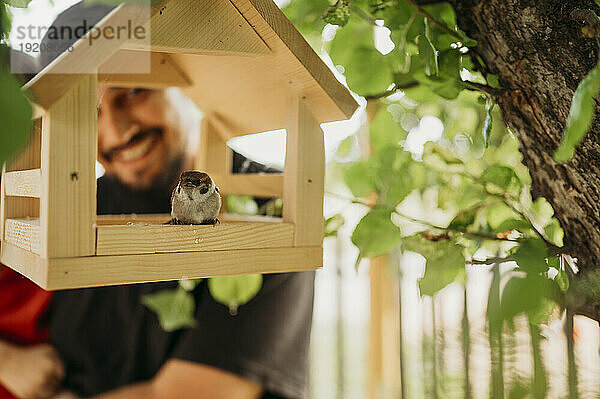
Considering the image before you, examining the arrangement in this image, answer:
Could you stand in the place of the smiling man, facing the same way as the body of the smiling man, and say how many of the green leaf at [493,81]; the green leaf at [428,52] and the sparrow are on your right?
0

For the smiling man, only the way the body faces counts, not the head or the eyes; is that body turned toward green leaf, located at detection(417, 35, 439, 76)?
no

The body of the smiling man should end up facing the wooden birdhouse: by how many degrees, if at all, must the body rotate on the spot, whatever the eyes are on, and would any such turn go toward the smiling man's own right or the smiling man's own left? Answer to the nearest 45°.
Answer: approximately 45° to the smiling man's own left

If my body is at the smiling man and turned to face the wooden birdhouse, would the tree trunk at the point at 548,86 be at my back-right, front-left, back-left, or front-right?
front-left

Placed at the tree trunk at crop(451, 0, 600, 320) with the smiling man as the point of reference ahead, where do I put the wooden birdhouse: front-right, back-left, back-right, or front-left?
front-left

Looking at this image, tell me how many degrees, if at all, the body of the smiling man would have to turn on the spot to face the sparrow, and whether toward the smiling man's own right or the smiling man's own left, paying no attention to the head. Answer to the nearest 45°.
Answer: approximately 45° to the smiling man's own left

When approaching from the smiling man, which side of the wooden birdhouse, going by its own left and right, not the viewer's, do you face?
back

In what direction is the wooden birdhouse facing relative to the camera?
toward the camera

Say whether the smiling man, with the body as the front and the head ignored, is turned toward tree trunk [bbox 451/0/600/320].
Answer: no

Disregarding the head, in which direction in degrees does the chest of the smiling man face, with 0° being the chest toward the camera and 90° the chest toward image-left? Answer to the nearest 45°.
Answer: approximately 45°

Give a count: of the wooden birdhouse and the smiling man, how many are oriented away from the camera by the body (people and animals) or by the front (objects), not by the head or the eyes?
0
